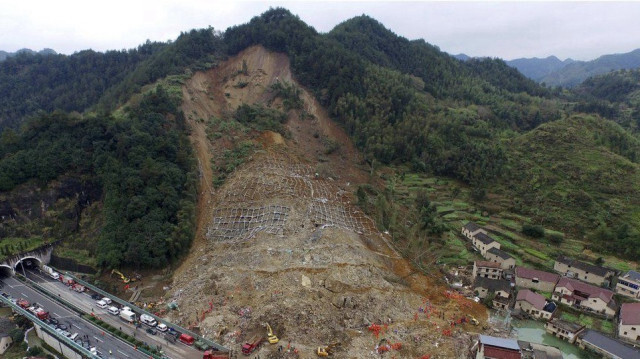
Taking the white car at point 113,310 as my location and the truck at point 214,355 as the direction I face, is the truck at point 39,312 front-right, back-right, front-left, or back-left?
back-right

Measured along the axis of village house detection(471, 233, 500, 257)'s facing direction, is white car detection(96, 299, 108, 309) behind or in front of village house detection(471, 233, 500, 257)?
in front

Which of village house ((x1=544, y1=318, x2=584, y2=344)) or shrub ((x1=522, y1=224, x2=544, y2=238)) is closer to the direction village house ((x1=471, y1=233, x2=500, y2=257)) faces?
the village house

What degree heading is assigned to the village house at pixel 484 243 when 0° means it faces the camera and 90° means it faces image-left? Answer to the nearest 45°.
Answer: approximately 45°

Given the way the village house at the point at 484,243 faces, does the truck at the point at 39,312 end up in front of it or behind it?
in front

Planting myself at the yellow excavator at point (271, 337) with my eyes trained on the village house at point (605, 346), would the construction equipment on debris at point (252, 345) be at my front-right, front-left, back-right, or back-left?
back-right

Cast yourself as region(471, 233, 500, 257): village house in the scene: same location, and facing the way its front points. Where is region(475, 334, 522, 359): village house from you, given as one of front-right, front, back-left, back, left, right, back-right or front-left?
front-left

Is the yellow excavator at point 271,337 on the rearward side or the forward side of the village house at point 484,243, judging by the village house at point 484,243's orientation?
on the forward side

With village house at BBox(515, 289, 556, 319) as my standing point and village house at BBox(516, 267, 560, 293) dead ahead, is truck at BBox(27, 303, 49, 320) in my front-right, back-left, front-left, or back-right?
back-left

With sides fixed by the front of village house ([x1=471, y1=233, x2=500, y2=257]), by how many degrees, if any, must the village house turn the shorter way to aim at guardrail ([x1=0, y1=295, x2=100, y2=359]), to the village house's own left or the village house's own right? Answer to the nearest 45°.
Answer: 0° — it already faces it
